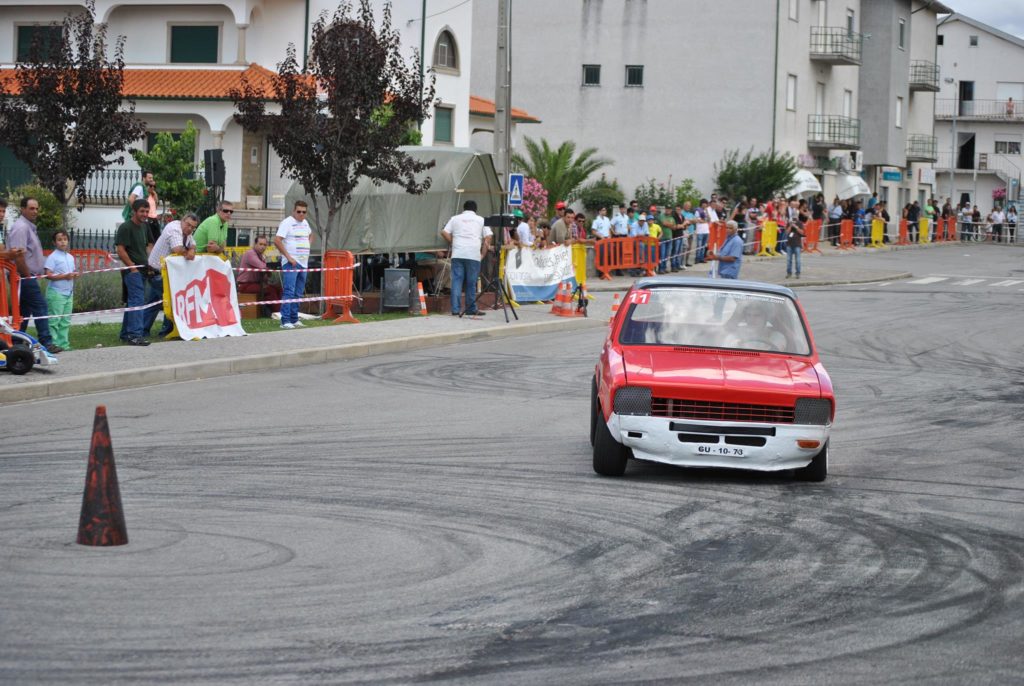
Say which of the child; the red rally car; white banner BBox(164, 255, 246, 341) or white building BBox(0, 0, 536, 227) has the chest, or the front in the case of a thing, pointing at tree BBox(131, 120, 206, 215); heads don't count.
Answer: the white building

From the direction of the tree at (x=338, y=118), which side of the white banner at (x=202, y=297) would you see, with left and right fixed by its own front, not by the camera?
back

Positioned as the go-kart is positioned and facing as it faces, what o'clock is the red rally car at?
The red rally car is roughly at 2 o'clock from the go-kart.

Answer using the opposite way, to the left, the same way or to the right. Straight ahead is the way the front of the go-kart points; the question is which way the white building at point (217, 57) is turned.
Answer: to the right

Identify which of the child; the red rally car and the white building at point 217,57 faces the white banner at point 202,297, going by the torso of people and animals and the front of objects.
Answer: the white building

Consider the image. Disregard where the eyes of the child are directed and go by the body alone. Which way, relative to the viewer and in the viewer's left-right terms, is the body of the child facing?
facing the viewer and to the right of the viewer

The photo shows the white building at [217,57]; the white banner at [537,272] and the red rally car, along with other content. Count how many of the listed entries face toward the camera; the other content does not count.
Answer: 3

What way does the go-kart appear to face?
to the viewer's right

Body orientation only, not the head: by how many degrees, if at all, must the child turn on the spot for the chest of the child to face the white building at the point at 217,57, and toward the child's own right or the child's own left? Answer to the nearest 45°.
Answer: approximately 135° to the child's own left

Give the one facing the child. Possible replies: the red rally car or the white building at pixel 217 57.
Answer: the white building

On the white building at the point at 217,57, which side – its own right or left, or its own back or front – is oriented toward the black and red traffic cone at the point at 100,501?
front

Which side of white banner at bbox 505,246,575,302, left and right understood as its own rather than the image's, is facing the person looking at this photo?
front

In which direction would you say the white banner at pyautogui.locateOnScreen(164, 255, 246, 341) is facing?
toward the camera
